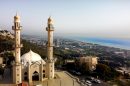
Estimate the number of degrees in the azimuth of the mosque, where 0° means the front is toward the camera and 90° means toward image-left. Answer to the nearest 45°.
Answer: approximately 0°
